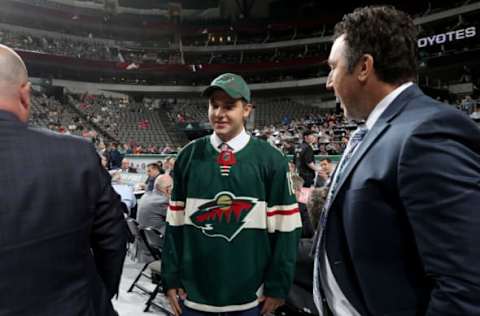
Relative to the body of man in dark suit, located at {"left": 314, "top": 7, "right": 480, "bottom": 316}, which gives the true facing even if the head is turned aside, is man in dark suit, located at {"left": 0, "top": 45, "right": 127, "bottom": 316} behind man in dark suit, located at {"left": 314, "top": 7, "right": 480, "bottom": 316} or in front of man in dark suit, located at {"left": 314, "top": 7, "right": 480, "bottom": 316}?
in front

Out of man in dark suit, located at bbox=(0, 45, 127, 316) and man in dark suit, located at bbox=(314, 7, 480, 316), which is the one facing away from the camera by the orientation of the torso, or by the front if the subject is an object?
man in dark suit, located at bbox=(0, 45, 127, 316)

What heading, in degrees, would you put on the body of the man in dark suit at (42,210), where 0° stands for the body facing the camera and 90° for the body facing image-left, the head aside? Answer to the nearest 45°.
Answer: approximately 180°

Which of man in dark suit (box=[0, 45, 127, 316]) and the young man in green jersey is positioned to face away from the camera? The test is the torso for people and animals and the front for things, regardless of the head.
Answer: the man in dark suit

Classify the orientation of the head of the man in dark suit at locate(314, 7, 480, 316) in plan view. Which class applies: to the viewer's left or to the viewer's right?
to the viewer's left

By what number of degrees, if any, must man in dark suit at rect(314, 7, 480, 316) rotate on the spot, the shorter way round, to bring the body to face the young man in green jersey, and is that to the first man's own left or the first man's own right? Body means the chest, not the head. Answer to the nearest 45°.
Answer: approximately 45° to the first man's own right

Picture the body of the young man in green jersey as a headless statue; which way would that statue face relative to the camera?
toward the camera

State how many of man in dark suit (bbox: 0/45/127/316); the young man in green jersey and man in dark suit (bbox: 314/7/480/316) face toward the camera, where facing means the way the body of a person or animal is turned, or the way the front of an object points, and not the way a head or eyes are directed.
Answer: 1

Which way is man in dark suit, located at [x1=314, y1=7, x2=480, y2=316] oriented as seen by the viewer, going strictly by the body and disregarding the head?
to the viewer's left

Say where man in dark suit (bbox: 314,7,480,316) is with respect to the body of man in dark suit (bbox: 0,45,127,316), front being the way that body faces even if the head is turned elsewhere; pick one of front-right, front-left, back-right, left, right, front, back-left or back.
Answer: back-right

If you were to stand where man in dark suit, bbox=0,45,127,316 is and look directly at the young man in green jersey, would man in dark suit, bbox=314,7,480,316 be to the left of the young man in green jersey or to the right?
right

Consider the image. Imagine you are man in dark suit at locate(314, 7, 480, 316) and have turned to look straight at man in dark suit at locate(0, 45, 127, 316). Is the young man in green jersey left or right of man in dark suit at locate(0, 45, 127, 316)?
right

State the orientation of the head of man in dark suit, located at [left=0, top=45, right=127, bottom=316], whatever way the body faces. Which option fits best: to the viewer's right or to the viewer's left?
to the viewer's right

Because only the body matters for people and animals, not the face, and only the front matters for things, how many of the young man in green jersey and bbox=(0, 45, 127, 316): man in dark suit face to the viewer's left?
0

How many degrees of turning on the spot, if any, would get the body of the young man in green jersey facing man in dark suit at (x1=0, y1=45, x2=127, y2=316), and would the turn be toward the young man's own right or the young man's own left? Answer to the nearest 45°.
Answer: approximately 45° to the young man's own right
